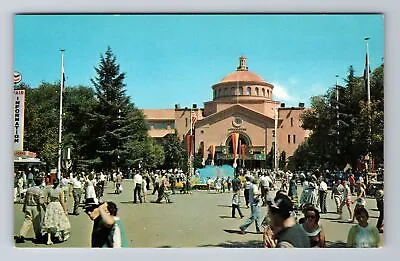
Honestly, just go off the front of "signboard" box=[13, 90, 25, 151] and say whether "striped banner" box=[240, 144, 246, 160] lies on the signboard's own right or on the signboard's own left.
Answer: on the signboard's own left

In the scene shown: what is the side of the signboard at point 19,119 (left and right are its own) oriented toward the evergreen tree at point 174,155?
left
